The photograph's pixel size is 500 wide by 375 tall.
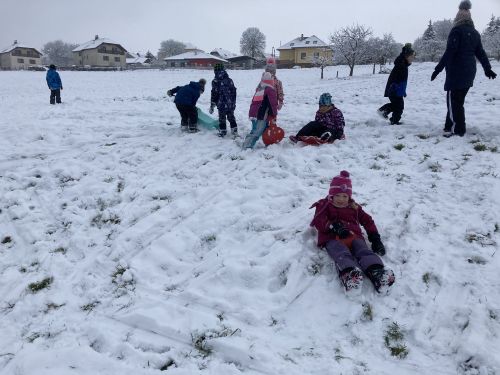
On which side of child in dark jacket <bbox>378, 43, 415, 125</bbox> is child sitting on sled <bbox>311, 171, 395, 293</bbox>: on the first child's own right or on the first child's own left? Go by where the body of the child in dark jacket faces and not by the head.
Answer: on the first child's own right

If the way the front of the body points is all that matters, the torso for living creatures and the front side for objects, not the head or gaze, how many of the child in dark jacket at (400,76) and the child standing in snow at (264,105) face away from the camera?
0

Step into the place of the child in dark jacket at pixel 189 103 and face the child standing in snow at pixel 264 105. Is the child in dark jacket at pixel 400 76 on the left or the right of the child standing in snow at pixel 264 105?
left

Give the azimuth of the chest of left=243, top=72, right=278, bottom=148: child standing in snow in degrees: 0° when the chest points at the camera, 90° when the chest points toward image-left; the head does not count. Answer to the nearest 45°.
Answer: approximately 45°

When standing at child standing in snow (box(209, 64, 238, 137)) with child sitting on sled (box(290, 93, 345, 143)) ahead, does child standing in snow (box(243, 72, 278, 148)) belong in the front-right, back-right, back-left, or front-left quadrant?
front-right

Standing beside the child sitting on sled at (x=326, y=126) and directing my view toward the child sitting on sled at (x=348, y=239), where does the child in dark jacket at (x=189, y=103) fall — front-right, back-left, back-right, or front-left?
back-right

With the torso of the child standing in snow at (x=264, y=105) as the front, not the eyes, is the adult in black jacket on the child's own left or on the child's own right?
on the child's own left
